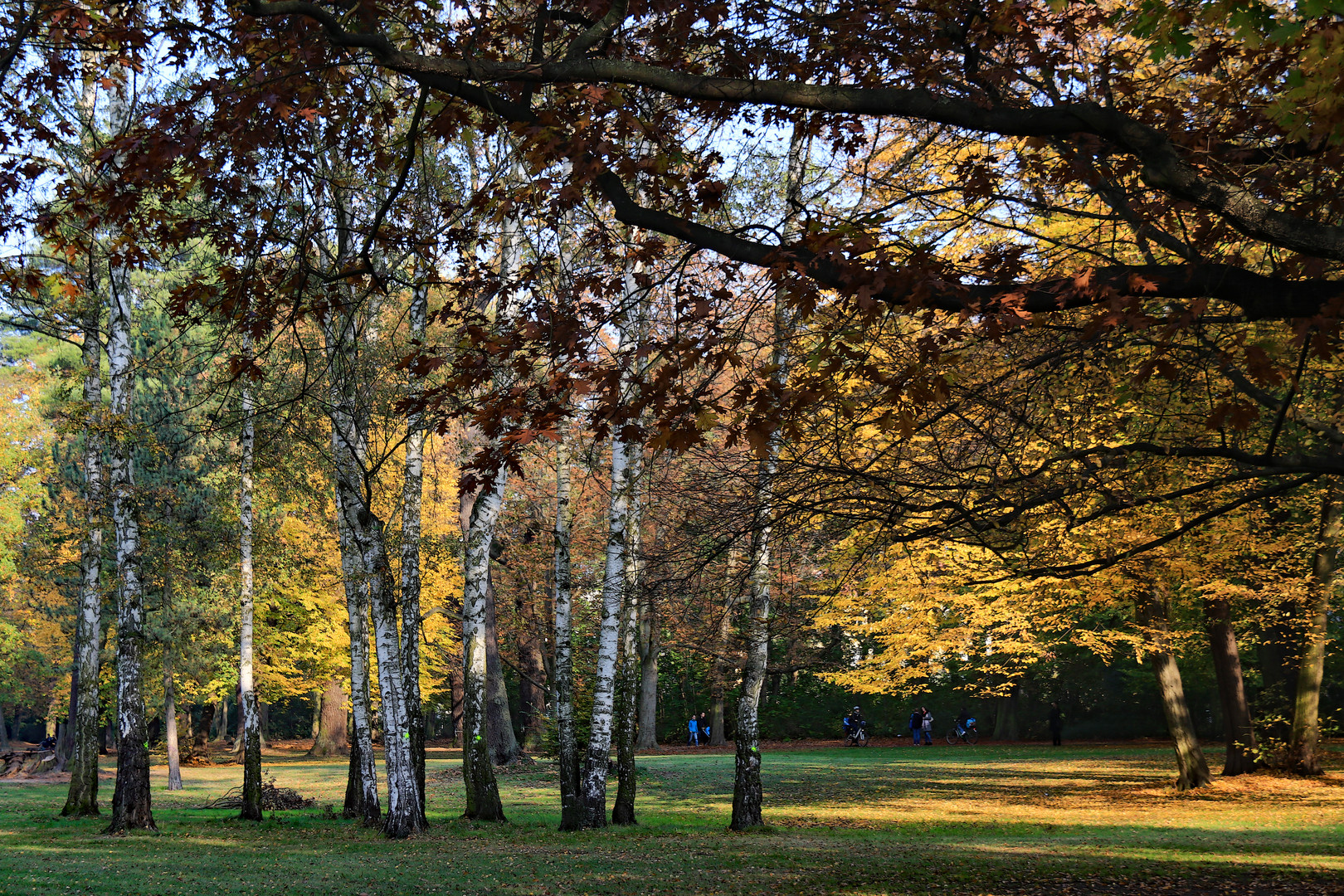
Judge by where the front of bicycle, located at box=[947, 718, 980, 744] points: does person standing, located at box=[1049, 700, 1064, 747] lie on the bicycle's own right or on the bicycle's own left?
on the bicycle's own left
